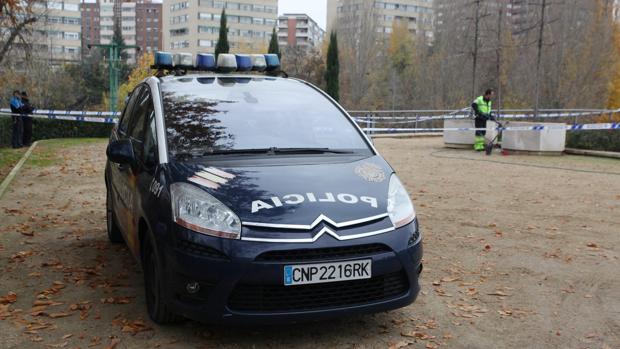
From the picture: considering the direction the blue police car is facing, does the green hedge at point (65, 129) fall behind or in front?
behind

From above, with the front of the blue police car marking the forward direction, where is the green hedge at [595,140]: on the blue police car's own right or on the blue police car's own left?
on the blue police car's own left

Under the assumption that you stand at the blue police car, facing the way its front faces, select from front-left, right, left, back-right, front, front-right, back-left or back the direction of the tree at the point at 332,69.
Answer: back-left

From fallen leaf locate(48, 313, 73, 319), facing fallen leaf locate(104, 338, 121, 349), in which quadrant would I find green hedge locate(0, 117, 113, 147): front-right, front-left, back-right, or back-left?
back-left

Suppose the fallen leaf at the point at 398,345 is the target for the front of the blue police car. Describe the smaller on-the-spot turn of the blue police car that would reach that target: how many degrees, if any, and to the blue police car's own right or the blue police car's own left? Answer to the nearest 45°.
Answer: approximately 45° to the blue police car's own left

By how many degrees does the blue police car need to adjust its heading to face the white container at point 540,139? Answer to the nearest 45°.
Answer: approximately 90° to its left

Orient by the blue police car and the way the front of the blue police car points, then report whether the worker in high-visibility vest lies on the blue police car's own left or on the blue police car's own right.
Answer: on the blue police car's own left
